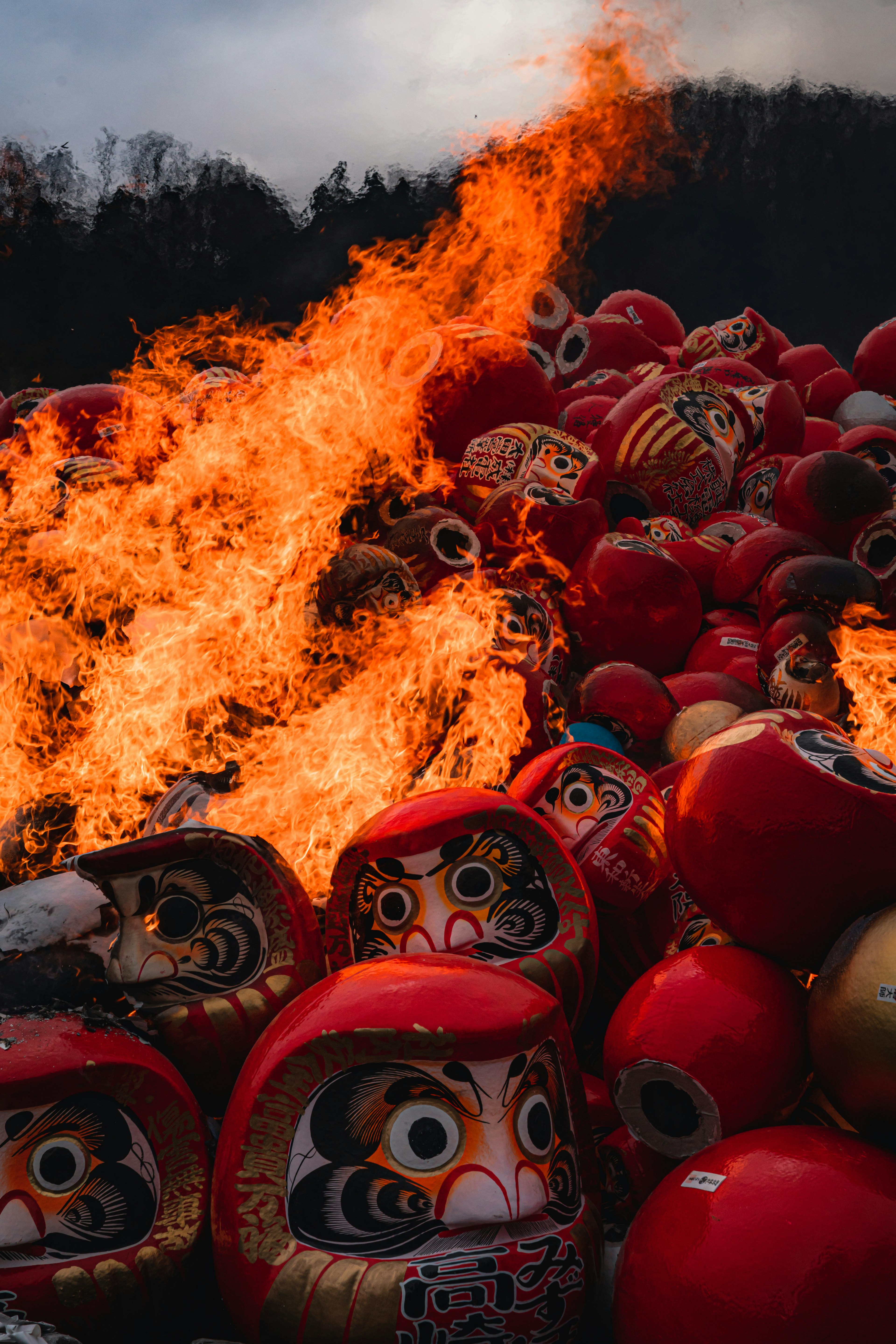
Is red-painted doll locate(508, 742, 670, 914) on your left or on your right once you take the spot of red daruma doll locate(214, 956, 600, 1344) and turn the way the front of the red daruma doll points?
on your left

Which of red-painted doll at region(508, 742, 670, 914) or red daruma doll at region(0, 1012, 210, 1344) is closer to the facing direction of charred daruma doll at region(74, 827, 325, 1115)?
the red daruma doll

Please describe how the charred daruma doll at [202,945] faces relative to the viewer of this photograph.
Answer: facing the viewer and to the left of the viewer

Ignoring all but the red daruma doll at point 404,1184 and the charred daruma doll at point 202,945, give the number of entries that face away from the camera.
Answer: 0

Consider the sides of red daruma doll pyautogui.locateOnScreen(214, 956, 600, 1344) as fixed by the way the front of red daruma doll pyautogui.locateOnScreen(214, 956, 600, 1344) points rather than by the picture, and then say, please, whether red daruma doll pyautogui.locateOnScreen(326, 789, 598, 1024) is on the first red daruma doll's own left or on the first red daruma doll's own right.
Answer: on the first red daruma doll's own left

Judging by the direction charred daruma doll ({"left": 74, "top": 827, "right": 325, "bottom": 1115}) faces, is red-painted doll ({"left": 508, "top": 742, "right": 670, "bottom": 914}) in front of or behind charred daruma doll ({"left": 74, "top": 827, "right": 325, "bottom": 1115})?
behind

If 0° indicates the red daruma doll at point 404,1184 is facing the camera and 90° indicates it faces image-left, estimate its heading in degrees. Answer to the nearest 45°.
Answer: approximately 315°

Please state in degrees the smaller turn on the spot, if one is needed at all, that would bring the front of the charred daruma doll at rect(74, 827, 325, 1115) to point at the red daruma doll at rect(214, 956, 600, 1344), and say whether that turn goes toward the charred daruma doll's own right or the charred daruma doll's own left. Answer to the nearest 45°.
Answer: approximately 45° to the charred daruma doll's own left

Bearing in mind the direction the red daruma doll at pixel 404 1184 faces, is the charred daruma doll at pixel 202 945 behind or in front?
behind
